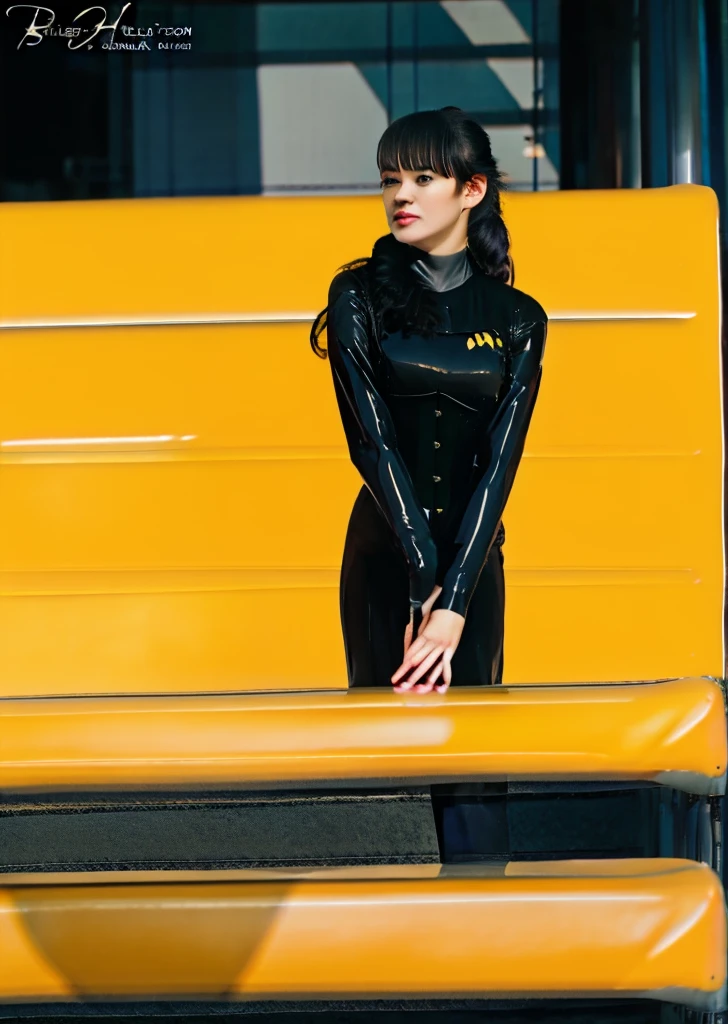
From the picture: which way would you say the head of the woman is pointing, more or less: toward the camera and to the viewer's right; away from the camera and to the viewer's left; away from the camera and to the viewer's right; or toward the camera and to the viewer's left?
toward the camera and to the viewer's left

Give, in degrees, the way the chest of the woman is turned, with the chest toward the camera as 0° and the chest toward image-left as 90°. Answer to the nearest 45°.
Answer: approximately 0°
